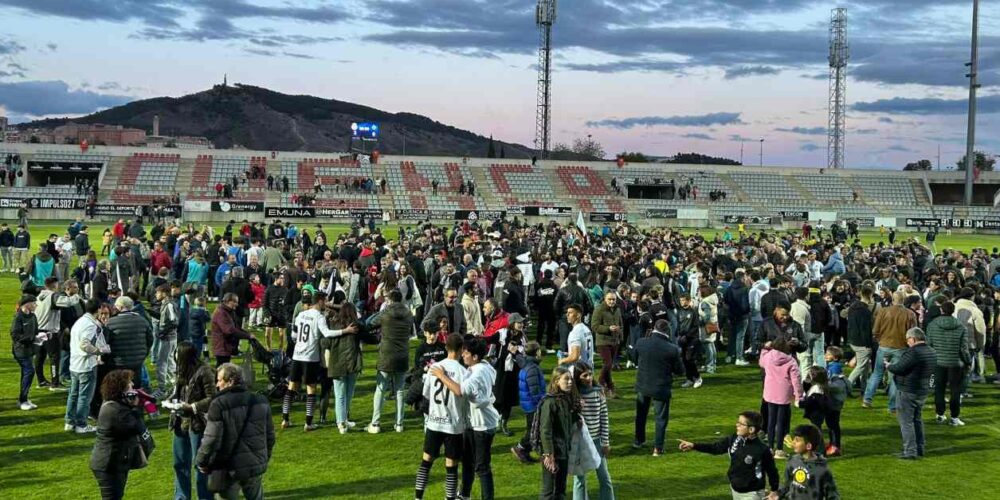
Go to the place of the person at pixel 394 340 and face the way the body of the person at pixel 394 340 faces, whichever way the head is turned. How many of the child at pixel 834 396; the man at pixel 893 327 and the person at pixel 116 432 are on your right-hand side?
2

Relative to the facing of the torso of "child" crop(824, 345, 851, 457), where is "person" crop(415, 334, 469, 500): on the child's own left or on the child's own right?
on the child's own left

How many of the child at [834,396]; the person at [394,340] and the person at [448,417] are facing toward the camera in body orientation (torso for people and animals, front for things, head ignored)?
0

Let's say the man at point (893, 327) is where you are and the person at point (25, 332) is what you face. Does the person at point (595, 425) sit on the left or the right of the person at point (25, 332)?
left

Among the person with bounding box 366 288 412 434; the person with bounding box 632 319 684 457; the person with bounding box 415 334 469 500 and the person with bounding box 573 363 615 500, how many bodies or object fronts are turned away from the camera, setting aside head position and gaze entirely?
3

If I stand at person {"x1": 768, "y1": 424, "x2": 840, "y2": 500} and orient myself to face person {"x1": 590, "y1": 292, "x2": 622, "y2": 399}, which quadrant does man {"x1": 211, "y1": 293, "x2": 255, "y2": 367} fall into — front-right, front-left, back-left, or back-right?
front-left

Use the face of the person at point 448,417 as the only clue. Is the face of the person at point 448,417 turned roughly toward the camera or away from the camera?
away from the camera

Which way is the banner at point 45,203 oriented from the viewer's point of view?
toward the camera

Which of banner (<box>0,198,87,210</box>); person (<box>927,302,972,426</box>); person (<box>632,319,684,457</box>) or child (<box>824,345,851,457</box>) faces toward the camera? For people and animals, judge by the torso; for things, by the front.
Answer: the banner

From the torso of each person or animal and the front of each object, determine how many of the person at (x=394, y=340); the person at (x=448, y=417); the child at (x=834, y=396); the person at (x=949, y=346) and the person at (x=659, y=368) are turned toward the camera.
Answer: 0

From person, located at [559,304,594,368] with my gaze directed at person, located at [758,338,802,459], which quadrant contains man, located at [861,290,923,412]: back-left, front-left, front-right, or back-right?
front-left

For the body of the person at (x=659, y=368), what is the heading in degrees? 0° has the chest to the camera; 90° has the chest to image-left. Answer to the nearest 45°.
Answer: approximately 180°

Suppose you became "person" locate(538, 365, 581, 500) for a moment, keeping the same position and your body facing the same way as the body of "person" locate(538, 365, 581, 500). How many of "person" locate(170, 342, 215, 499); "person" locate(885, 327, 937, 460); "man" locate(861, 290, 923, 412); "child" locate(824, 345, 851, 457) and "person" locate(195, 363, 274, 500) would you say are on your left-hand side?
3

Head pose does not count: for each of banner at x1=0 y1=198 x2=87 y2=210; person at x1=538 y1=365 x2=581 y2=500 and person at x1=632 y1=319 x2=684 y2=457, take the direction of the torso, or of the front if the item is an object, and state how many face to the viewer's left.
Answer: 0
